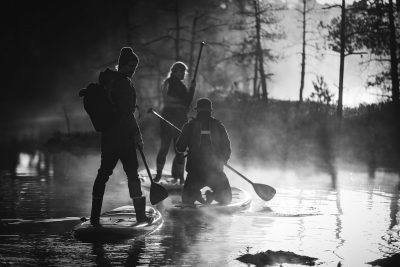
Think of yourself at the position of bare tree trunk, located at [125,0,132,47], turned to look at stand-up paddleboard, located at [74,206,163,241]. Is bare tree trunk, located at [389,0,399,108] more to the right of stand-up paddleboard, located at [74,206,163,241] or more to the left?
left

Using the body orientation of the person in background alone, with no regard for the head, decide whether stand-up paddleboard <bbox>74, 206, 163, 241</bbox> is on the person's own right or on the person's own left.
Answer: on the person's own right

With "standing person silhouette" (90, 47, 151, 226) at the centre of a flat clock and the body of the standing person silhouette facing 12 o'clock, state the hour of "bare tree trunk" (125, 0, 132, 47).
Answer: The bare tree trunk is roughly at 9 o'clock from the standing person silhouette.

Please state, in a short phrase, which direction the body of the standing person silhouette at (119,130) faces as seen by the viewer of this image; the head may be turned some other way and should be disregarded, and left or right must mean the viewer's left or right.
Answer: facing to the right of the viewer

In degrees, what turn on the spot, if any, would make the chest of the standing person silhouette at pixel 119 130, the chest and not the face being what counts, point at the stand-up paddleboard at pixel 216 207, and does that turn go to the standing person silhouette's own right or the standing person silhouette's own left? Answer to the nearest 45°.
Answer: approximately 45° to the standing person silhouette's own left

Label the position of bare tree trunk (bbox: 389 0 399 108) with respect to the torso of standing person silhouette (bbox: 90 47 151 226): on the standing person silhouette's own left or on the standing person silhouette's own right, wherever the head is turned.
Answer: on the standing person silhouette's own left

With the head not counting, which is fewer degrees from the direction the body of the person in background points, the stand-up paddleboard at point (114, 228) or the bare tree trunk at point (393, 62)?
the stand-up paddleboard

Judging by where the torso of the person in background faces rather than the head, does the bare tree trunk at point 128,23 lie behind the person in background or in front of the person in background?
behind

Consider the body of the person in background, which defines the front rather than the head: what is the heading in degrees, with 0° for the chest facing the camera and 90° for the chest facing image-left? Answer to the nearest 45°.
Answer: approximately 315°

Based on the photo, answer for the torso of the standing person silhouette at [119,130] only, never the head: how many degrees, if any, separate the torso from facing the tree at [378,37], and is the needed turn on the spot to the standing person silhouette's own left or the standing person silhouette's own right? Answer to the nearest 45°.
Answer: approximately 45° to the standing person silhouette's own left
